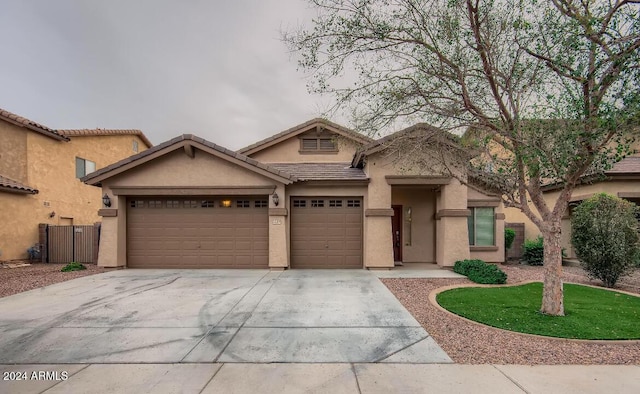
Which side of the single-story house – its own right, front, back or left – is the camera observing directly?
front

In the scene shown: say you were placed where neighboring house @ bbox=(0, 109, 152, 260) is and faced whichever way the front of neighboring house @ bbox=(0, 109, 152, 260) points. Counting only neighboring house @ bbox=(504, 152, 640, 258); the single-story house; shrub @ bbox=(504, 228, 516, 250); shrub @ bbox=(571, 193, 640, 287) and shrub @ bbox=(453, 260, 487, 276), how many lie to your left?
5

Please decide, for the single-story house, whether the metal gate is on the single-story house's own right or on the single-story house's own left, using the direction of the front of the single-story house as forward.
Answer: on the single-story house's own right

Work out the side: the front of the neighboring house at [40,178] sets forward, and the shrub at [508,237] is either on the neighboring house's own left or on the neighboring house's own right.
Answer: on the neighboring house's own left

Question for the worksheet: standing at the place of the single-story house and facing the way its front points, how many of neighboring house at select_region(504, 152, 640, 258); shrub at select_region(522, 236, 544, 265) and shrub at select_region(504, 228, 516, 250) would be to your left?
3

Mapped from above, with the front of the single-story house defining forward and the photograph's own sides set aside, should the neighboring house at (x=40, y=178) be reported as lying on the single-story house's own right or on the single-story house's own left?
on the single-story house's own right

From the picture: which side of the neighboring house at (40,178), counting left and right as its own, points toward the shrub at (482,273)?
left

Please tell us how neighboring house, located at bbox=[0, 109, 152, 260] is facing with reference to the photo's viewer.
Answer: facing the viewer and to the left of the viewer

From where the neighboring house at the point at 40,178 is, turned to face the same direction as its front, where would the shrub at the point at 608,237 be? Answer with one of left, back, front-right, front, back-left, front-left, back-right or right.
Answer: left

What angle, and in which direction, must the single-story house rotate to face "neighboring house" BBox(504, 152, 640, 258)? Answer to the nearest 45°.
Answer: approximately 90° to its left

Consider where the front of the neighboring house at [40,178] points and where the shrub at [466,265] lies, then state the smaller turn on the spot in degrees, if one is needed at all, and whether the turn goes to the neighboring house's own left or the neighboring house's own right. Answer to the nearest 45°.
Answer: approximately 90° to the neighboring house's own left

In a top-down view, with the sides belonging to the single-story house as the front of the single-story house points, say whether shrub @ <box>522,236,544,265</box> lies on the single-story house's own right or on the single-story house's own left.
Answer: on the single-story house's own left

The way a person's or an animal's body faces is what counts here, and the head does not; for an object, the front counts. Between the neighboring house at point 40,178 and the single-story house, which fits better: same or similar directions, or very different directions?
same or similar directions

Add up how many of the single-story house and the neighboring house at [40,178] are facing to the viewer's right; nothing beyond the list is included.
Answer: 0
